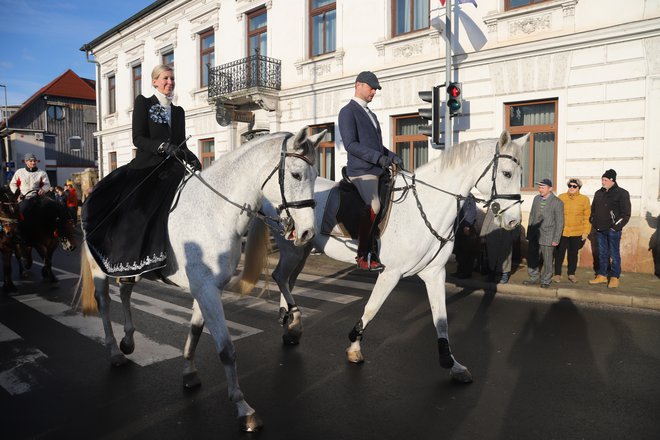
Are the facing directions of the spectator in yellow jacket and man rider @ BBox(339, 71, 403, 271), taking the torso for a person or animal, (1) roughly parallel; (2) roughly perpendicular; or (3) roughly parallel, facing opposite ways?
roughly perpendicular

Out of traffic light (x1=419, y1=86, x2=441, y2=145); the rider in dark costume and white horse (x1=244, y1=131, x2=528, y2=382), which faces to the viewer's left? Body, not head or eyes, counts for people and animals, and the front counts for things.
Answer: the traffic light

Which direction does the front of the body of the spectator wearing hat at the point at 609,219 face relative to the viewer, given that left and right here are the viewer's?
facing the viewer and to the left of the viewer

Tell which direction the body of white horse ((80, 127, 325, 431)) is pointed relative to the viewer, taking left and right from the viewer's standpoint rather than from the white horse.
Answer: facing the viewer and to the right of the viewer

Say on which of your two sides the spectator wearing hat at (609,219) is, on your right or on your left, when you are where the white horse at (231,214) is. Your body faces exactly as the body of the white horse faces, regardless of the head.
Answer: on your left

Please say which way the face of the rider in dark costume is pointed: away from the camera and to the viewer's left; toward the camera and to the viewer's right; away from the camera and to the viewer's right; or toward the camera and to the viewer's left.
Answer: toward the camera and to the viewer's right

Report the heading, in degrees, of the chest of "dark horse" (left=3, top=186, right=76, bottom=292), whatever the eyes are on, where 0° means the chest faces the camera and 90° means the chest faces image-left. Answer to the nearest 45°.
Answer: approximately 315°

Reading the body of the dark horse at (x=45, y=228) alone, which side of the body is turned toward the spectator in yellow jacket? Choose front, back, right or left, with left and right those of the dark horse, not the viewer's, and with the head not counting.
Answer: front

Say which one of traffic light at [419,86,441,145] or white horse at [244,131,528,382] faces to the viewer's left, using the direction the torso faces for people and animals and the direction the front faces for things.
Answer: the traffic light

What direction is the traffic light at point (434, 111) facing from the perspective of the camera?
to the viewer's left
